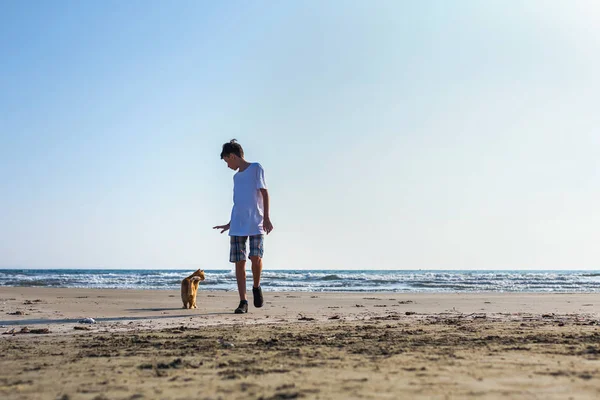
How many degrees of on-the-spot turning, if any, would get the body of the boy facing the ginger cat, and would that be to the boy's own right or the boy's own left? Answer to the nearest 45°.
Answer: approximately 90° to the boy's own right

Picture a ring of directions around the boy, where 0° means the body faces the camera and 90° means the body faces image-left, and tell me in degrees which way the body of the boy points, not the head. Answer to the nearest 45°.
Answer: approximately 45°
